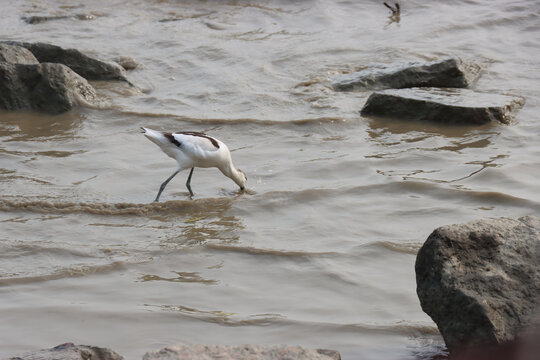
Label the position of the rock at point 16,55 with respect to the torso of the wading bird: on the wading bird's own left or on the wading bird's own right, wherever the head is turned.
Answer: on the wading bird's own left

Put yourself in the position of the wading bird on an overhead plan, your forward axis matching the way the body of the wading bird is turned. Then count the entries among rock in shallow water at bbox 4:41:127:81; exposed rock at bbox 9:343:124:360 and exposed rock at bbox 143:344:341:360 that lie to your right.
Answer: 2

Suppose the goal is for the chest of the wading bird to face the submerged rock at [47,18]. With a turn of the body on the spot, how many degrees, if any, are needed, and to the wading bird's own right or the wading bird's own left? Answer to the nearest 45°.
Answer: approximately 90° to the wading bird's own left

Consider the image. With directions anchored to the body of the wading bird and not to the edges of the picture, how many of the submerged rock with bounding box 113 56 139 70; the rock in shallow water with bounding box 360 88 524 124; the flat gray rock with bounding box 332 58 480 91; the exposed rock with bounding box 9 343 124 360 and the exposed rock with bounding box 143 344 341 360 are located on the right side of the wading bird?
2

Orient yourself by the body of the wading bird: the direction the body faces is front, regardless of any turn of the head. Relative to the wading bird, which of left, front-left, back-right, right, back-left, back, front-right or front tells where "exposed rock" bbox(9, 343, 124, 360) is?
right

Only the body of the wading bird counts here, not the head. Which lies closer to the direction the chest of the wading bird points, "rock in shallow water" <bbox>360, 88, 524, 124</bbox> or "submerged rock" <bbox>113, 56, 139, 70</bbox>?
the rock in shallow water

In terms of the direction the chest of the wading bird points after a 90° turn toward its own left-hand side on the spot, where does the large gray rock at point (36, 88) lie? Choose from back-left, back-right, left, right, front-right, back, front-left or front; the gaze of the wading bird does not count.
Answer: front-left

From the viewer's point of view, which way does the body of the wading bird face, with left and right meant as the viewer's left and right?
facing to the right of the viewer

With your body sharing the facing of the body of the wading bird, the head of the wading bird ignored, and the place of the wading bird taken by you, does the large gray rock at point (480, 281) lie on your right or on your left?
on your right

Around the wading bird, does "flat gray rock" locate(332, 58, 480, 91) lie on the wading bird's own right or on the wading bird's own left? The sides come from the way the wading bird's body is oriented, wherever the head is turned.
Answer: on the wading bird's own left

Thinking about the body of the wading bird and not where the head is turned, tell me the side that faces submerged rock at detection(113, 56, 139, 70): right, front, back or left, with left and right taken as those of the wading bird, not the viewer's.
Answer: left

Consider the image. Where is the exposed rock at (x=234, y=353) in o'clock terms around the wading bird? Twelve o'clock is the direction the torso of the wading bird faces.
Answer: The exposed rock is roughly at 3 o'clock from the wading bird.

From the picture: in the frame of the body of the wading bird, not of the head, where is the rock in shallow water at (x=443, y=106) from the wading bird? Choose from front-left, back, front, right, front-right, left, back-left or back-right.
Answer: front-left
